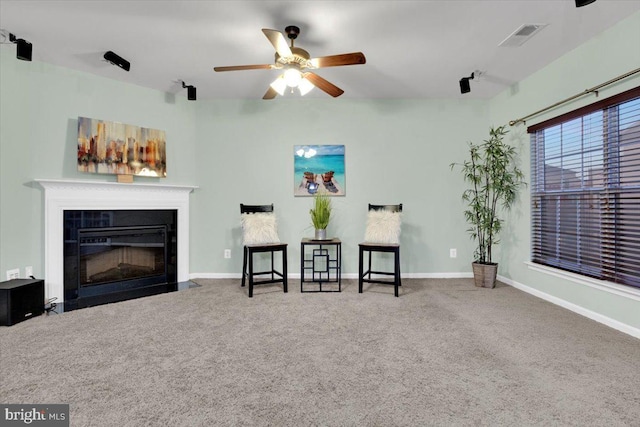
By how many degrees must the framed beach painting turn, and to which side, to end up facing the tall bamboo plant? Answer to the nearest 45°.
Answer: approximately 90° to its left

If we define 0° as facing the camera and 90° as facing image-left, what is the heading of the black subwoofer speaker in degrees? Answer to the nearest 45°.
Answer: approximately 315°

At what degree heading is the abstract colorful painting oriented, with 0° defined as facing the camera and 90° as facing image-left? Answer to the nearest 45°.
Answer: approximately 315°

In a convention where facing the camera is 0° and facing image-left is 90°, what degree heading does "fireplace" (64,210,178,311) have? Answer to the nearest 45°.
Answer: approximately 315°

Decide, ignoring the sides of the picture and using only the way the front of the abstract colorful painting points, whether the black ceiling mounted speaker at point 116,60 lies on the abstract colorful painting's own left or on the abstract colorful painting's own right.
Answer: on the abstract colorful painting's own right

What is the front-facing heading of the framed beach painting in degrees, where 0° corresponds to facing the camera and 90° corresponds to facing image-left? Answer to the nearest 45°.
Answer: approximately 0°
